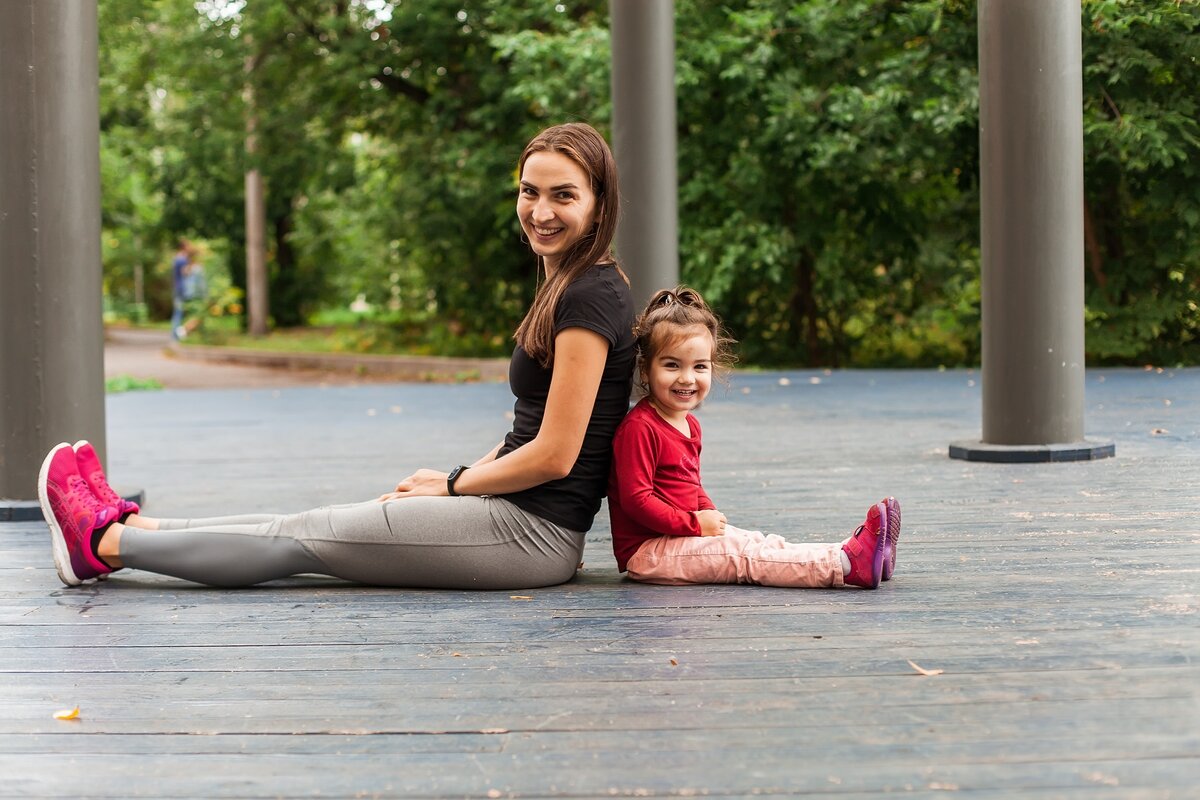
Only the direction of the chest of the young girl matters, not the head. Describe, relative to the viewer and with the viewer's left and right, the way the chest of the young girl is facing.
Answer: facing to the right of the viewer

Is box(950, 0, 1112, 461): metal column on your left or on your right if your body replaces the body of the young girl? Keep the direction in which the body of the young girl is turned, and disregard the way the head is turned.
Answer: on your left

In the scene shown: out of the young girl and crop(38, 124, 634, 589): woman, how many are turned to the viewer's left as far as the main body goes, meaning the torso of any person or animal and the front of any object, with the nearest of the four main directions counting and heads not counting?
1

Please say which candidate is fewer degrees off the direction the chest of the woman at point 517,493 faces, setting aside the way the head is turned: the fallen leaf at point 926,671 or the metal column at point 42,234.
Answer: the metal column

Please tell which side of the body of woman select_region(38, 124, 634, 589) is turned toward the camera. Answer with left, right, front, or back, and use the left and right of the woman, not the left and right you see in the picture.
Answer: left

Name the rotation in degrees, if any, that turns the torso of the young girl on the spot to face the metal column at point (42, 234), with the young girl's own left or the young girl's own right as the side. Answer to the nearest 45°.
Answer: approximately 135° to the young girl's own left

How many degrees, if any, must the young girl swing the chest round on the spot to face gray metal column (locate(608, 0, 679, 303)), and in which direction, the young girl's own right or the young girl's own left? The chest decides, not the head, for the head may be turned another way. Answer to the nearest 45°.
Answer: approximately 90° to the young girl's own left

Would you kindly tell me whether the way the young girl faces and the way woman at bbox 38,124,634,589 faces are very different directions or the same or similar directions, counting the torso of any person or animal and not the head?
very different directions

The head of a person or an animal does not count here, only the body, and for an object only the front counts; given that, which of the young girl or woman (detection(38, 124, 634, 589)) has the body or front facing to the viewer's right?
the young girl
